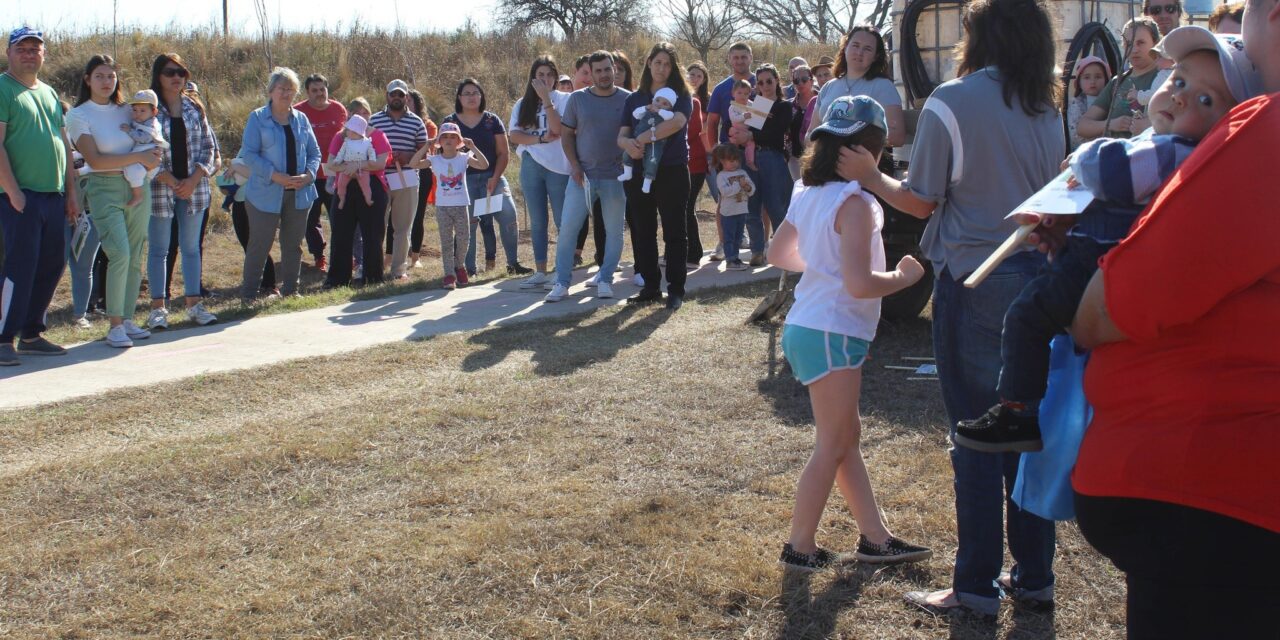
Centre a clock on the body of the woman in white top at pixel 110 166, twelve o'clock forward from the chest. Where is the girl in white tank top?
The girl in white tank top is roughly at 1 o'clock from the woman in white top.

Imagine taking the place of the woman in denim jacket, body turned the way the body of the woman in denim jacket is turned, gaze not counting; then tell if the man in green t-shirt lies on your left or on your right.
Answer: on your right

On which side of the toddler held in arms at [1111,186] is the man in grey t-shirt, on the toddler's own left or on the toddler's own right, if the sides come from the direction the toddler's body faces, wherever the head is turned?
on the toddler's own right

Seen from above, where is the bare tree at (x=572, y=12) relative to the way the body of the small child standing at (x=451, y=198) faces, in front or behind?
behind

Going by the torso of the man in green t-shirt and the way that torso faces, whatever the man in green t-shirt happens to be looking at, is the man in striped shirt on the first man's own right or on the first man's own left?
on the first man's own left

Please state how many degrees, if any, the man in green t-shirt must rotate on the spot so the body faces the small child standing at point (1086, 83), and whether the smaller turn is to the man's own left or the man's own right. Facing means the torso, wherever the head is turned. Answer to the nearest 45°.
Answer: approximately 45° to the man's own left
